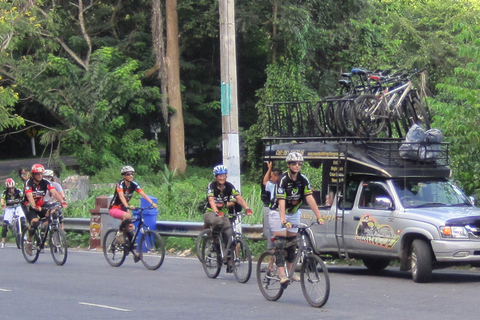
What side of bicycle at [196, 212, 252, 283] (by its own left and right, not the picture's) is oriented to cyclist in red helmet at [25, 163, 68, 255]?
back

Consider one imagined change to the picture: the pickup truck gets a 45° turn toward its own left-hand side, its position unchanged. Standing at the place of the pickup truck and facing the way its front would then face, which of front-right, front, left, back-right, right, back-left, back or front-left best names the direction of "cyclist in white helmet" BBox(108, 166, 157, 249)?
back

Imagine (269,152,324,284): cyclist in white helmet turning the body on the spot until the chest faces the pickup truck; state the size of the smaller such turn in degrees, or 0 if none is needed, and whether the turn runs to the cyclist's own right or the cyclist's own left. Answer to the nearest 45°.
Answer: approximately 90° to the cyclist's own left

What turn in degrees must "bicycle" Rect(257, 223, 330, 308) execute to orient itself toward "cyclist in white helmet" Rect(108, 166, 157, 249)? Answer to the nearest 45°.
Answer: approximately 180°

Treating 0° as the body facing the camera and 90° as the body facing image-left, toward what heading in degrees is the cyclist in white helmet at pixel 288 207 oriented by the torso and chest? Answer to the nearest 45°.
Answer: approximately 315°

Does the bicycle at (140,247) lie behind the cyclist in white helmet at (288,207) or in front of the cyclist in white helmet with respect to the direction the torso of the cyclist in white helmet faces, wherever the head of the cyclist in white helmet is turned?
behind

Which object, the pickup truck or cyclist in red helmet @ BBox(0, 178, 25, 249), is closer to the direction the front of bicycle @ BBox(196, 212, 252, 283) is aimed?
the pickup truck

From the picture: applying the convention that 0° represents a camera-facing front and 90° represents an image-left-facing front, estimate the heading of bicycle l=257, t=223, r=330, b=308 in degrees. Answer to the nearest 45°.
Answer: approximately 315°

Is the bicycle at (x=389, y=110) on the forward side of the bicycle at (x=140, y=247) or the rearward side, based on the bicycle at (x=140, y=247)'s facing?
on the forward side
